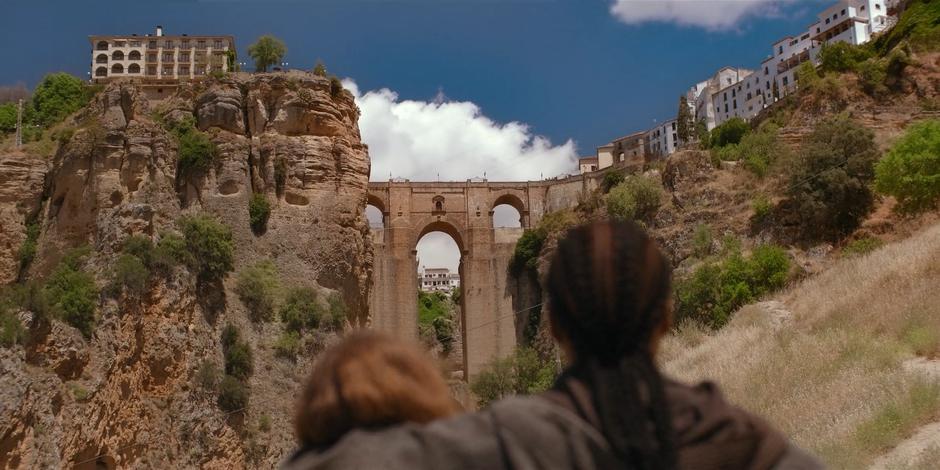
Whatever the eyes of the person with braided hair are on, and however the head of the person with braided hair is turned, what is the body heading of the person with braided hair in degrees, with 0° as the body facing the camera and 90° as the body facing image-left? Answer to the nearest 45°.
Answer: approximately 180°

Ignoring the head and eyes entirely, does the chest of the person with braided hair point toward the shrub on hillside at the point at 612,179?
yes

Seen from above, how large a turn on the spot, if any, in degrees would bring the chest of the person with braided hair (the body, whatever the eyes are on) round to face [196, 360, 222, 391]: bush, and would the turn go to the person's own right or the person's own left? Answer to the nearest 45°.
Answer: approximately 45° to the person's own left

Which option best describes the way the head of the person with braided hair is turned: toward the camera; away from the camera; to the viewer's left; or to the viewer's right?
away from the camera

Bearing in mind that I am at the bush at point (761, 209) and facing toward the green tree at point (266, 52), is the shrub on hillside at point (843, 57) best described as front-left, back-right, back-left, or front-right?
back-right

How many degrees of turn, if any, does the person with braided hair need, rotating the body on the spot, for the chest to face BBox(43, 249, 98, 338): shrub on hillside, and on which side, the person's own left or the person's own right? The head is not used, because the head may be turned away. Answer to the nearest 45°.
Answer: approximately 45° to the person's own left

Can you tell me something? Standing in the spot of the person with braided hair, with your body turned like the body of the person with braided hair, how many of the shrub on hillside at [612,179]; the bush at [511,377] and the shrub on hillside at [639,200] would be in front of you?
3

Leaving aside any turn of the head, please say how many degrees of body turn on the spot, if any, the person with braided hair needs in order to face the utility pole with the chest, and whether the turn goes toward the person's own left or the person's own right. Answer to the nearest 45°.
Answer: approximately 45° to the person's own left
